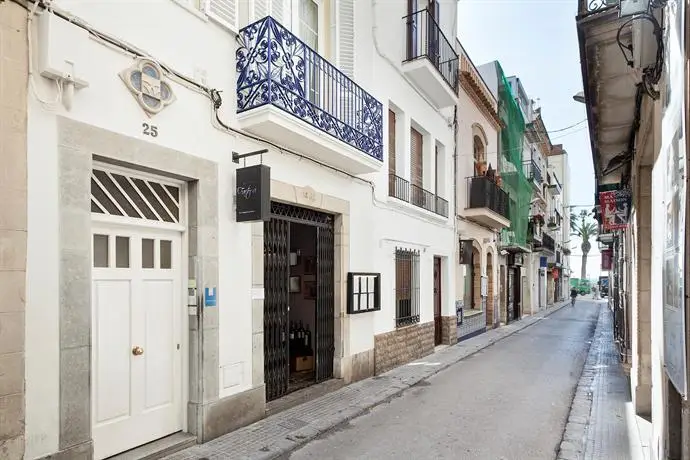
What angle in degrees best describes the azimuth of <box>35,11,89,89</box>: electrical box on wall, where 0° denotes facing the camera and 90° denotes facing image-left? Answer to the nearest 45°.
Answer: approximately 315°

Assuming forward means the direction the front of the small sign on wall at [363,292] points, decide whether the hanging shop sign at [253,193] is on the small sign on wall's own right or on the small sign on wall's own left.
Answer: on the small sign on wall's own right

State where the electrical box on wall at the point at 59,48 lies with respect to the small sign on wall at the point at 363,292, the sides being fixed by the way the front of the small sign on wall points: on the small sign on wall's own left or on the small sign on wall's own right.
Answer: on the small sign on wall's own right

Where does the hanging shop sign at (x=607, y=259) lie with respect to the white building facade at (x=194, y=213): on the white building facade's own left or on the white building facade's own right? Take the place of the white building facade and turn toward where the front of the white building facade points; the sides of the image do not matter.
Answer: on the white building facade's own left

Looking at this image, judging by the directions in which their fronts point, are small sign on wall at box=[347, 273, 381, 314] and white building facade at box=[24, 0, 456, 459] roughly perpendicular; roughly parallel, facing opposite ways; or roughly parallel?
roughly parallel

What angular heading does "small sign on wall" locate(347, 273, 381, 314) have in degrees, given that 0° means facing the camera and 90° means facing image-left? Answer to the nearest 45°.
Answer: approximately 315°

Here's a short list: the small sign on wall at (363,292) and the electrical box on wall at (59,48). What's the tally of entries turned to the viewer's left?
0

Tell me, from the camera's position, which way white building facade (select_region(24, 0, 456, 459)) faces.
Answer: facing the viewer and to the right of the viewer

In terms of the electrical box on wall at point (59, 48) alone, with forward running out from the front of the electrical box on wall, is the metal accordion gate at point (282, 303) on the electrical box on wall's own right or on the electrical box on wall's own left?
on the electrical box on wall's own left
